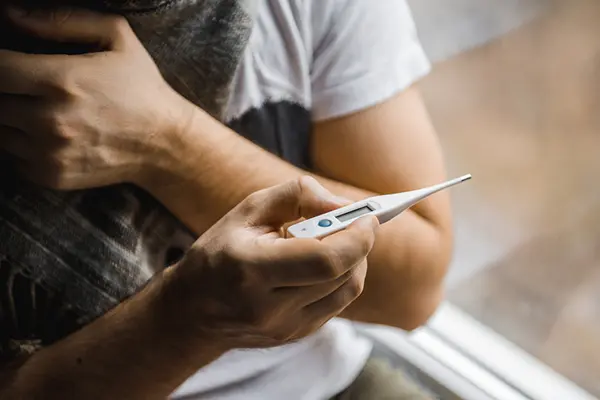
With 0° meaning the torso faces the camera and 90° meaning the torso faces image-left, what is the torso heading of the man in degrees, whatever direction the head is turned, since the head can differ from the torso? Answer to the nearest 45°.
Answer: approximately 45°
